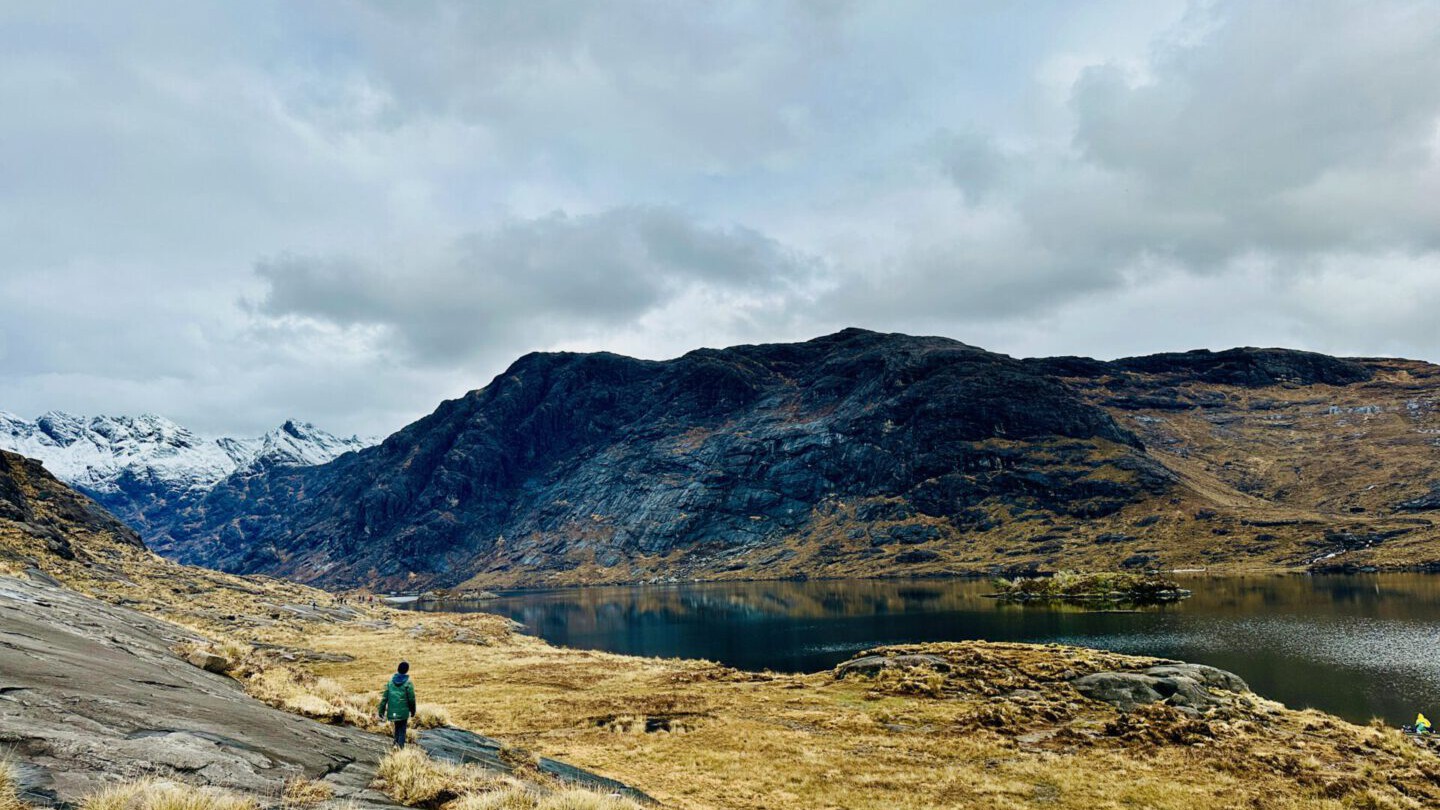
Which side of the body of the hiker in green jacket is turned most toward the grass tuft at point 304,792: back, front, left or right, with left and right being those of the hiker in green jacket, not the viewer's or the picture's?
back

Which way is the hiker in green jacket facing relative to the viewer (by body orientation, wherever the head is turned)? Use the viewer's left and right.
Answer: facing away from the viewer
